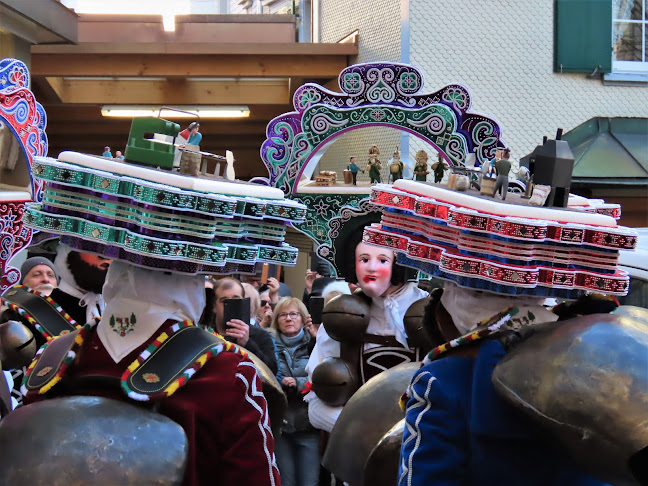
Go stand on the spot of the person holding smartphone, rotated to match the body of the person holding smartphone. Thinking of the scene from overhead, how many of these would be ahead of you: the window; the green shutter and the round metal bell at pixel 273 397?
1

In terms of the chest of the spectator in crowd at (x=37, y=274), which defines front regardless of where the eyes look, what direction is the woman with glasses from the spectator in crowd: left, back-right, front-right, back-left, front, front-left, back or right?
front-left

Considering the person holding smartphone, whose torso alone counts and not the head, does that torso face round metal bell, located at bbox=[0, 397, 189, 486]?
yes

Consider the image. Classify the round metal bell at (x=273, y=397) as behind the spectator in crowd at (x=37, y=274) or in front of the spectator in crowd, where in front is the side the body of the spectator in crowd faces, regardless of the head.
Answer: in front

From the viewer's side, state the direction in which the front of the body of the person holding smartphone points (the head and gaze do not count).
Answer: toward the camera

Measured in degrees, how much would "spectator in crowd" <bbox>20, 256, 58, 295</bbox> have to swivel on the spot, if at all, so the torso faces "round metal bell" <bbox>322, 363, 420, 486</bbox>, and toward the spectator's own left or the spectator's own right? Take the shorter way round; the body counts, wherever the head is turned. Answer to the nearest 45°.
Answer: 0° — they already face it

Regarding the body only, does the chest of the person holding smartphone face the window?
no

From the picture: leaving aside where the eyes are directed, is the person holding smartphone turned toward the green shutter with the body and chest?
no

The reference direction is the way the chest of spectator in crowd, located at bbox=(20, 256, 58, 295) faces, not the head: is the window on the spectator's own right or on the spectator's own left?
on the spectator's own left

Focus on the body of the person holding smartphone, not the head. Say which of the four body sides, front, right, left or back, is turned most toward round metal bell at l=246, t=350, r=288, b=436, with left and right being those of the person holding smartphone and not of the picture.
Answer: front

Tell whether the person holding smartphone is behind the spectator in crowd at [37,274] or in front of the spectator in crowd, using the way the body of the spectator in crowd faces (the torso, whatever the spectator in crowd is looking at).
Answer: in front

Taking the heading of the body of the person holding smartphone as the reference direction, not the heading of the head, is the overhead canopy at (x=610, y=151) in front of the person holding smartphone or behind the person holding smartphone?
behind

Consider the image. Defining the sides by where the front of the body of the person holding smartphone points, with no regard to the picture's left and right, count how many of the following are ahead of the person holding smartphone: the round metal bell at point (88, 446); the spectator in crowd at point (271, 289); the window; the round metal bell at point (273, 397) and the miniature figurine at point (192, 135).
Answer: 3

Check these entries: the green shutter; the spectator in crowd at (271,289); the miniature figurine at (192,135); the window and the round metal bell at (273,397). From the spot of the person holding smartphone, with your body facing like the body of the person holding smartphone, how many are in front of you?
2

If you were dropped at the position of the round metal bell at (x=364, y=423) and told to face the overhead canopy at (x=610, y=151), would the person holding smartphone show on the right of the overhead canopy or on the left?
left

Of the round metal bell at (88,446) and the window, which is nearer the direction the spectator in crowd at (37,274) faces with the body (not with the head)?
the round metal bell

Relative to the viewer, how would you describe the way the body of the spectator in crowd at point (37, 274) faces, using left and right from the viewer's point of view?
facing the viewer and to the right of the viewer
